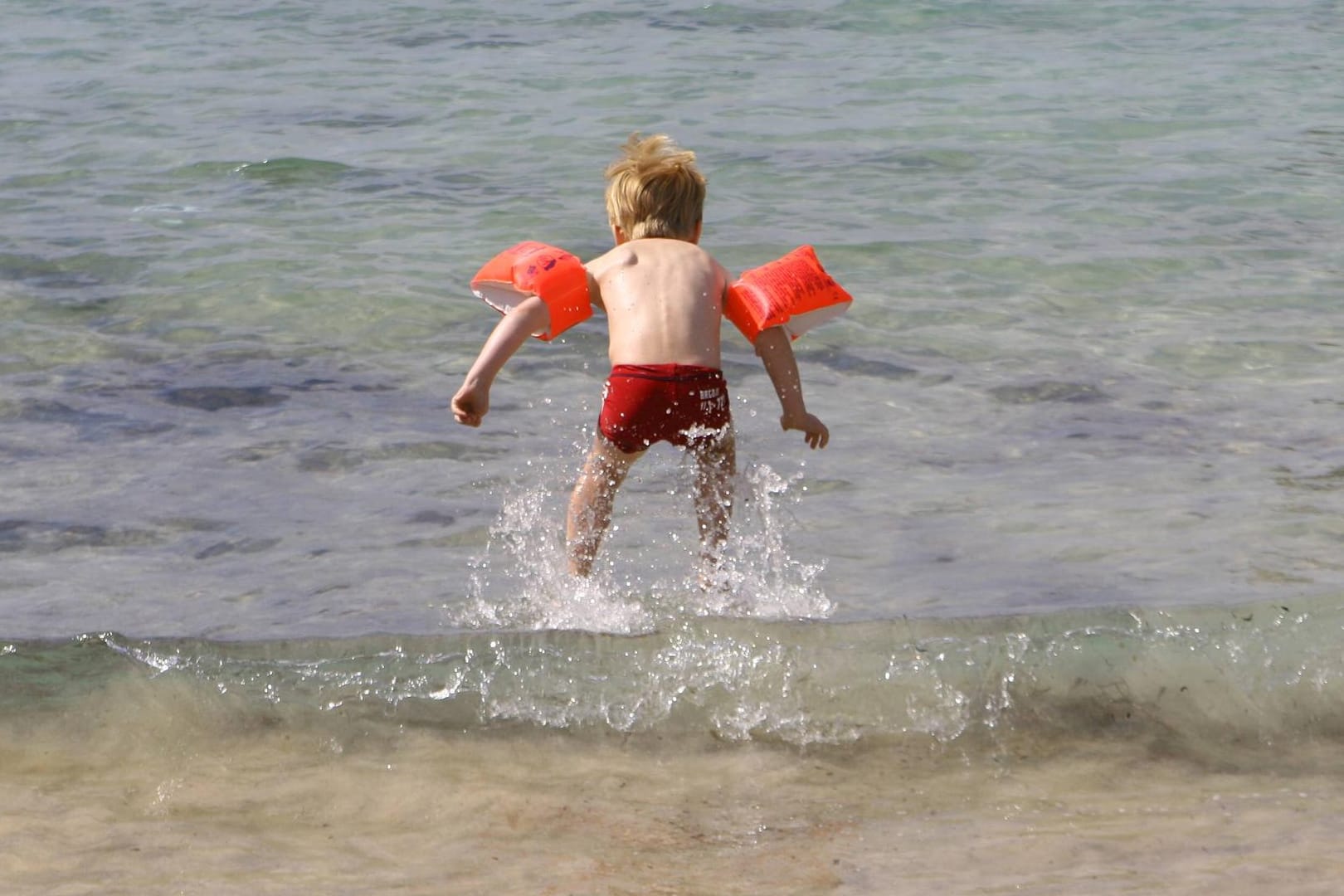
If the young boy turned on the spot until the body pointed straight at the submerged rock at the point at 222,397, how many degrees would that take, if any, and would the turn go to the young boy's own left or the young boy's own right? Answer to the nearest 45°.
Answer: approximately 45° to the young boy's own left

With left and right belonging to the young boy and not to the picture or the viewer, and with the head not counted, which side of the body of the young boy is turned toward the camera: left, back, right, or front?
back

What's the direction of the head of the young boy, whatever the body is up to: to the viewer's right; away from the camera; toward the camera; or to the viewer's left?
away from the camera
